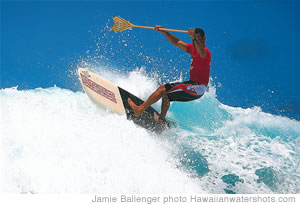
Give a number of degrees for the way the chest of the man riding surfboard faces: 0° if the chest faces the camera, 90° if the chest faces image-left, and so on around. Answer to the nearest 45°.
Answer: approximately 90°
